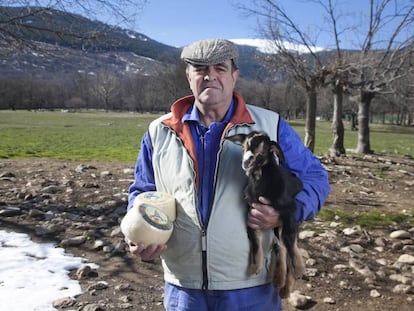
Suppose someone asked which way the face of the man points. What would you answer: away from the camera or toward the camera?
toward the camera

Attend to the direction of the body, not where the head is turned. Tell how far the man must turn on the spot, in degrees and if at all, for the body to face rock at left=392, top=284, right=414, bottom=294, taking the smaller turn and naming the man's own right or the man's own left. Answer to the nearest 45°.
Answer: approximately 135° to the man's own left

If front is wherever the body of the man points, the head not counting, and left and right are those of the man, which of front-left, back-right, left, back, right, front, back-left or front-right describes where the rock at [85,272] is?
back-right

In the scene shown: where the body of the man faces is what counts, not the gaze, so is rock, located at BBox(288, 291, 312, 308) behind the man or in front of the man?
behind

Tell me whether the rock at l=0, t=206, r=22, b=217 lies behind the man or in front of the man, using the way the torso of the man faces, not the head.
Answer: behind

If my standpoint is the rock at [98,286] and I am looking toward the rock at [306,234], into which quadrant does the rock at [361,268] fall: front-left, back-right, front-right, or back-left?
front-right

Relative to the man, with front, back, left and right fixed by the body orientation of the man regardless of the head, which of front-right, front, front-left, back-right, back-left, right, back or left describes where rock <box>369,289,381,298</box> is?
back-left

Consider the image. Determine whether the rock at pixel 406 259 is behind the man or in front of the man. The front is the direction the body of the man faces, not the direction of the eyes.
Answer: behind

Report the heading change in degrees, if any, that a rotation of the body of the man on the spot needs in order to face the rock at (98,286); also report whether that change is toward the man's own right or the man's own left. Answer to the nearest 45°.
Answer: approximately 135° to the man's own right

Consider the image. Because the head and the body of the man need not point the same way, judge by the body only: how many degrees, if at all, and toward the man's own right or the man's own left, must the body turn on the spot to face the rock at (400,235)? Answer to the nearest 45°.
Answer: approximately 135° to the man's own left

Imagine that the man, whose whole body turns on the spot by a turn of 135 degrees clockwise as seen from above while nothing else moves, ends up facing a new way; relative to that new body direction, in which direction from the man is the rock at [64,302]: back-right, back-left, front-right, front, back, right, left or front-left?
front

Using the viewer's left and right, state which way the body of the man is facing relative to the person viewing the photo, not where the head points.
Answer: facing the viewer
